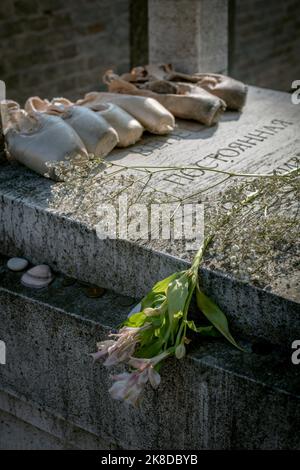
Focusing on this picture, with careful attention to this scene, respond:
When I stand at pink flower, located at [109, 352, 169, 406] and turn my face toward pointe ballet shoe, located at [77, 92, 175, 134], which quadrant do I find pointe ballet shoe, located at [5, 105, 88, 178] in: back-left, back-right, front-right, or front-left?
front-left

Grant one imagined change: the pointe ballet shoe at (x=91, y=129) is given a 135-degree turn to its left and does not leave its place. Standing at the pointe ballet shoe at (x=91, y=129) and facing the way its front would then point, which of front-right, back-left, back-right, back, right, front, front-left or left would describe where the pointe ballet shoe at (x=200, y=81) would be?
front-right

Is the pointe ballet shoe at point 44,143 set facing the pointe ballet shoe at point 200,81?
no

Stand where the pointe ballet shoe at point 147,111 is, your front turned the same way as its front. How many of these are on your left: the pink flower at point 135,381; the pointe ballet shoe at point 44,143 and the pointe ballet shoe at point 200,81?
1

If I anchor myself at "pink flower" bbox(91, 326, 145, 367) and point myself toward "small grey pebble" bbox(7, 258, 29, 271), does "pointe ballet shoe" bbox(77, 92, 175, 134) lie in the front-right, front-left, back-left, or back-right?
front-right

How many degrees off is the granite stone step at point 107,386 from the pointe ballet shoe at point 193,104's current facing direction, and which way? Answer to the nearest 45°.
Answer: approximately 45° to its right

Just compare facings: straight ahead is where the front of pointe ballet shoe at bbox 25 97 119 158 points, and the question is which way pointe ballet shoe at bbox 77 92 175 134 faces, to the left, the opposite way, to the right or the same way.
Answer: the same way
